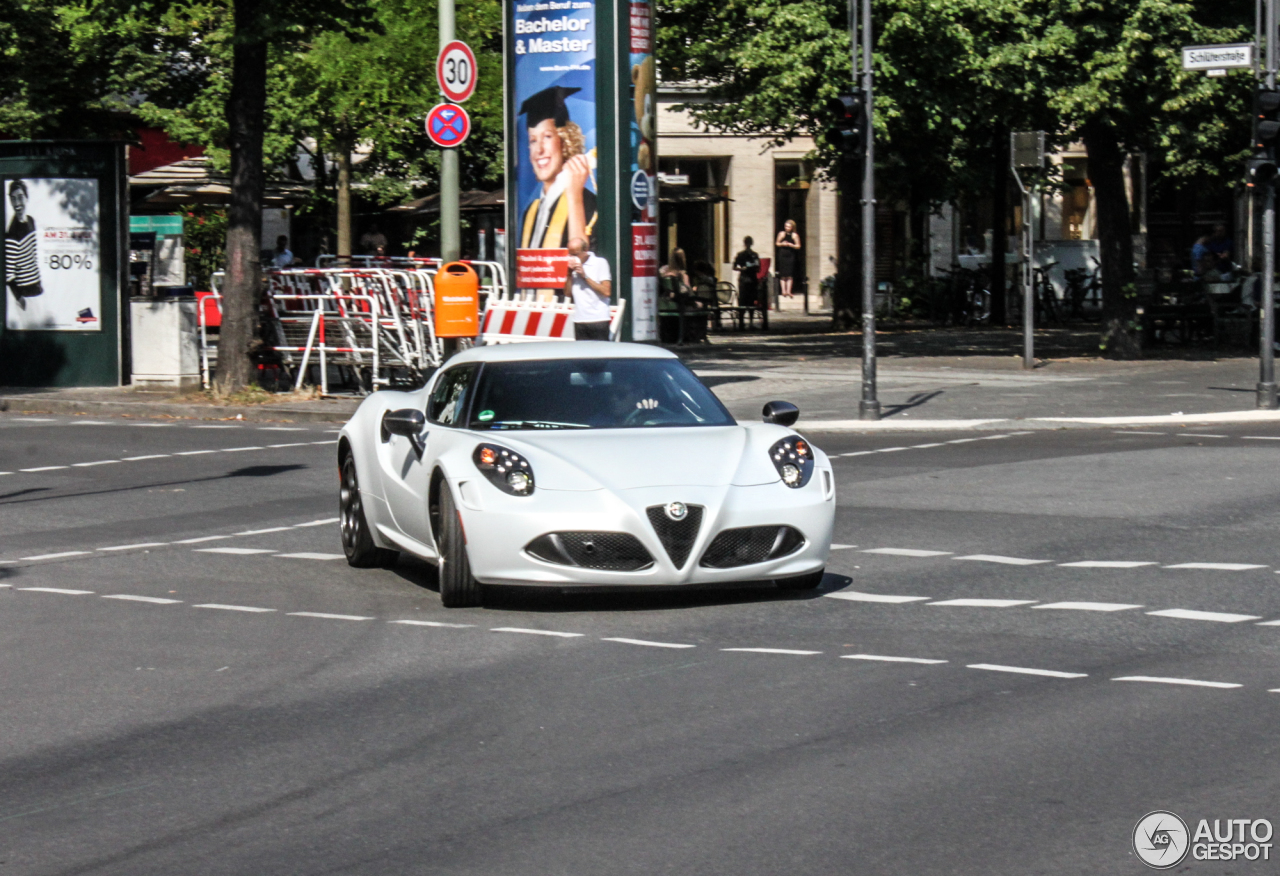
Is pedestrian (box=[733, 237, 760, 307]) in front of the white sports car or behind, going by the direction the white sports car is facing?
behind

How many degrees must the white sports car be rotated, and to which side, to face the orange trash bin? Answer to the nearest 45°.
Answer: approximately 180°

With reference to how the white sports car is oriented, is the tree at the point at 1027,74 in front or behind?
behind

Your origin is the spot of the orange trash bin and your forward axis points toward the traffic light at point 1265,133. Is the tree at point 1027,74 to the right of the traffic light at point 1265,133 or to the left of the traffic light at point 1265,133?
left

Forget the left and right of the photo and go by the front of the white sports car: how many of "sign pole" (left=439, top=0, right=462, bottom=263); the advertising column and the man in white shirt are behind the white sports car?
3

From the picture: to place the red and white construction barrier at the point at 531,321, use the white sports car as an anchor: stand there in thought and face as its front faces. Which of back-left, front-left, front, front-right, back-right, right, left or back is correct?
back

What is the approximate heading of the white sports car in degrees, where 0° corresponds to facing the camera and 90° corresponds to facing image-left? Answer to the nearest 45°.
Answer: approximately 0°

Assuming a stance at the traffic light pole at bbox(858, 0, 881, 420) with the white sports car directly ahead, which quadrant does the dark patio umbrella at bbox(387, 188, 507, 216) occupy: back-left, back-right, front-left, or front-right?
back-right

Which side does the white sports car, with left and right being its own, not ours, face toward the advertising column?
back

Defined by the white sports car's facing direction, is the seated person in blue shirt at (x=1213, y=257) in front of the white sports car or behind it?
behind

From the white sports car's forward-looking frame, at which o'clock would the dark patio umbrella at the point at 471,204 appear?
The dark patio umbrella is roughly at 6 o'clock from the white sports car.
